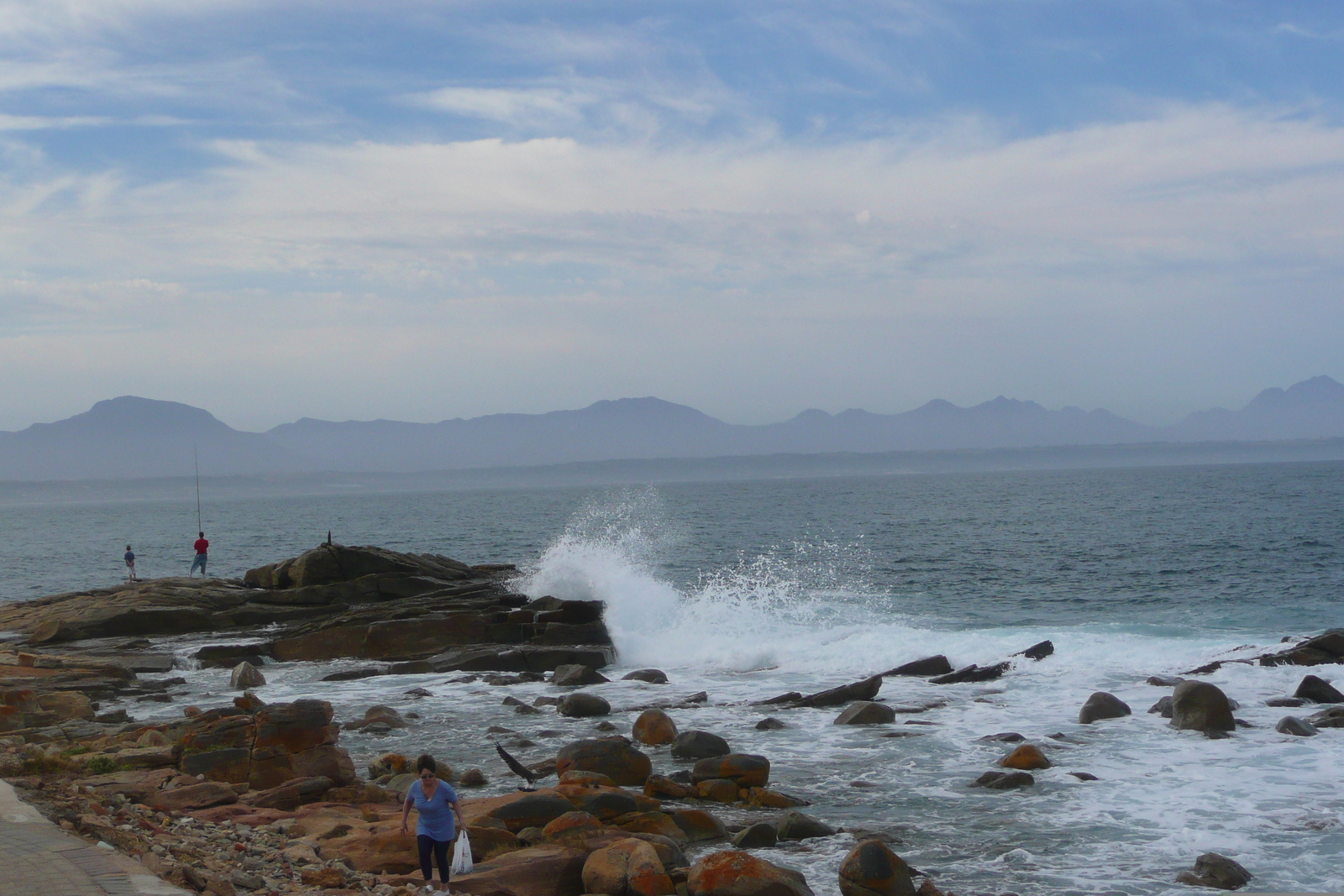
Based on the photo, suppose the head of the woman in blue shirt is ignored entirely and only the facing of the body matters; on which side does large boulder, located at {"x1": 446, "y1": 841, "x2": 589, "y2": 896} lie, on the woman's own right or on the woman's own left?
on the woman's own left

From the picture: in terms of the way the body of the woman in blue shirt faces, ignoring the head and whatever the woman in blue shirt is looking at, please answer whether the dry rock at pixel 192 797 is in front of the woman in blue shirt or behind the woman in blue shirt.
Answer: behind

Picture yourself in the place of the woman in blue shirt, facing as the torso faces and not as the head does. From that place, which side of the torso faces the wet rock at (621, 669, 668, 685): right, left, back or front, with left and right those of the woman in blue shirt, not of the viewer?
back

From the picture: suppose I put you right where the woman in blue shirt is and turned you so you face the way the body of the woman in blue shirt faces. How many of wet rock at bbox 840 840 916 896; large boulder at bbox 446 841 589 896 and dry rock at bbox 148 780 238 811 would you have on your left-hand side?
2

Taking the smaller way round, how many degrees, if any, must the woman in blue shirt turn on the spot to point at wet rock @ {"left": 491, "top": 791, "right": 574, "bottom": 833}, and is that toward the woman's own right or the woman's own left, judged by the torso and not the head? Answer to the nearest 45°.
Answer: approximately 135° to the woman's own left

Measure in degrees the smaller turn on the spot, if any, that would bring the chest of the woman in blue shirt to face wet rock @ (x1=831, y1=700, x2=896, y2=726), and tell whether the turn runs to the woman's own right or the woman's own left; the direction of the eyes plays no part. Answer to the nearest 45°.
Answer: approximately 135° to the woman's own left

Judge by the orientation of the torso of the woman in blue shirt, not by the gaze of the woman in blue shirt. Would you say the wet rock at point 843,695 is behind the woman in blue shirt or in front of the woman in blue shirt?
behind

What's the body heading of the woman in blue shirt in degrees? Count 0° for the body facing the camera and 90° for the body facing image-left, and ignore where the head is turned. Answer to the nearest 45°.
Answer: approximately 0°

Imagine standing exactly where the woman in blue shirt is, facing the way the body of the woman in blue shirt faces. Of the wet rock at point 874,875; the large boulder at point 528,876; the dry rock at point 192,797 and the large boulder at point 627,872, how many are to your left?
3

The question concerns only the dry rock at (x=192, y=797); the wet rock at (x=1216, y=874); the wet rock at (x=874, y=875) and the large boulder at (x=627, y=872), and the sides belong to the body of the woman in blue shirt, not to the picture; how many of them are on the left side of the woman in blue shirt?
3

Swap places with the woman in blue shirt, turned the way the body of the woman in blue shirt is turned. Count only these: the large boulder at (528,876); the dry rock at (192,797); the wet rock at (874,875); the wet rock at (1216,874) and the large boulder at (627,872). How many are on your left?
4

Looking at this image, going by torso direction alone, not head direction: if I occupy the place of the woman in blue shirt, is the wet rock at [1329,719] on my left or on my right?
on my left

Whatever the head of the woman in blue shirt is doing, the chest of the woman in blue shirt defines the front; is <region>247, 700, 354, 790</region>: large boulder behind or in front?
behind
